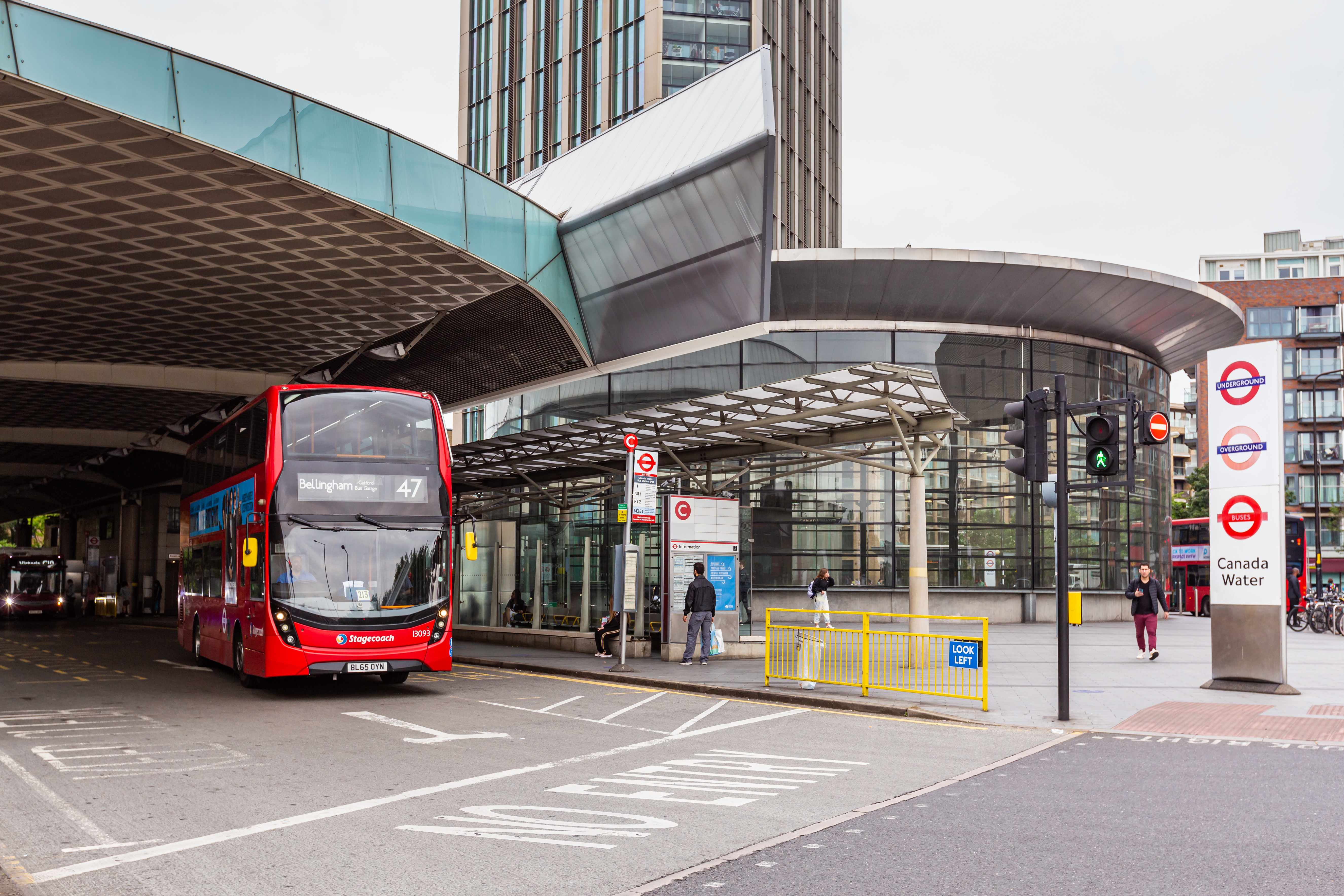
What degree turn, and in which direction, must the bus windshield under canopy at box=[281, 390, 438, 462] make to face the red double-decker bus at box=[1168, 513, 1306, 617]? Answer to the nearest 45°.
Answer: approximately 135° to its left

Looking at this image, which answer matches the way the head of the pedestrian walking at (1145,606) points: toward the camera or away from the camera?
toward the camera

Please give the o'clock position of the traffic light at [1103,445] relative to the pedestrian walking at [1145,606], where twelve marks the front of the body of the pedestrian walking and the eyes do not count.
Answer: The traffic light is roughly at 12 o'clock from the pedestrian walking.

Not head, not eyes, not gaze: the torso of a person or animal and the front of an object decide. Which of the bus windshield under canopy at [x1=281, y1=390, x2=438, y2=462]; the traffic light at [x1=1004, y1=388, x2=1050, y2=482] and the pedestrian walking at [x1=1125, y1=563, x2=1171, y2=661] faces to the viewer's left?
the traffic light

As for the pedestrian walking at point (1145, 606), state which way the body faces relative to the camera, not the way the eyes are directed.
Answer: toward the camera

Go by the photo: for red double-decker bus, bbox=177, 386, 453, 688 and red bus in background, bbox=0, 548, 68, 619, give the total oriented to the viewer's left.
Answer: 0

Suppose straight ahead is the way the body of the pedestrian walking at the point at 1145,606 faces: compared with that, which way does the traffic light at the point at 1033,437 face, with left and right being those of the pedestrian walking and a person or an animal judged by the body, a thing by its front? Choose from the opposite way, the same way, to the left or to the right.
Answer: to the right

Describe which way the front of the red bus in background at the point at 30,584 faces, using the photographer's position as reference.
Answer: facing the viewer

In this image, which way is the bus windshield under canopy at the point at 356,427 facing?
toward the camera

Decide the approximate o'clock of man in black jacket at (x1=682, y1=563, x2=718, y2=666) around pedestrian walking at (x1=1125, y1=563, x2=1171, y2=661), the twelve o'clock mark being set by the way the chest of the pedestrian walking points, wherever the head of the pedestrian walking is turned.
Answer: The man in black jacket is roughly at 2 o'clock from the pedestrian walking.

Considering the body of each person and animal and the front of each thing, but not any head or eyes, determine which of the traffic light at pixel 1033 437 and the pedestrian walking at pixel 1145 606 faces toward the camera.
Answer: the pedestrian walking

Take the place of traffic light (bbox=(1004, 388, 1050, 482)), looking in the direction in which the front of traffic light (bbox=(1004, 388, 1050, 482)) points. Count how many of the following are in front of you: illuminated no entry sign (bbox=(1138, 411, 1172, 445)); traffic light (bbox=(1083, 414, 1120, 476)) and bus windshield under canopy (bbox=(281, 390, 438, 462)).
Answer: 1

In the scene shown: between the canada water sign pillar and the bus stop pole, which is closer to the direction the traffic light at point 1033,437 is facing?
the bus stop pole

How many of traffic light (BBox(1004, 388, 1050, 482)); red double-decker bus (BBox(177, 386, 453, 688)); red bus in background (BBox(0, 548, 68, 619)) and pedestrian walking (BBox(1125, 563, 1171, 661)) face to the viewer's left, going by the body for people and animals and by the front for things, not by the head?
1

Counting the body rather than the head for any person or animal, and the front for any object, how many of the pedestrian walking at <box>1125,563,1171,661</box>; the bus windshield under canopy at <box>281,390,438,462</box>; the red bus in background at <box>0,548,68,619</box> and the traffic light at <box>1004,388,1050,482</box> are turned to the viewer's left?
1

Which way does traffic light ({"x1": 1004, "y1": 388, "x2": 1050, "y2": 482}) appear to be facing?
to the viewer's left
